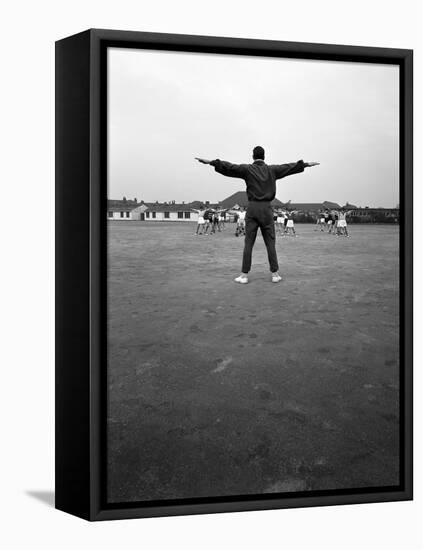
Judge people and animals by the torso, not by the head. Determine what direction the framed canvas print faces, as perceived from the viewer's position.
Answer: facing the viewer and to the right of the viewer
